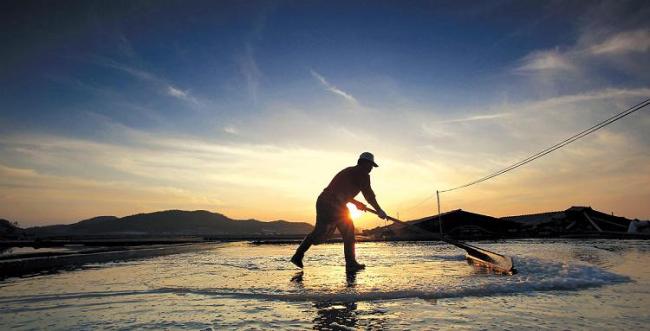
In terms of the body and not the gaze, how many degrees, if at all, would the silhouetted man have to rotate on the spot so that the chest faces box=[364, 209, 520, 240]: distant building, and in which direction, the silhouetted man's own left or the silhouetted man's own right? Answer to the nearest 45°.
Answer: approximately 45° to the silhouetted man's own left

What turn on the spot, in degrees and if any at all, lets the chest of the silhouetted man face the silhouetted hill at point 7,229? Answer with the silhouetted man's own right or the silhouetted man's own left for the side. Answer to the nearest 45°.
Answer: approximately 135° to the silhouetted man's own left

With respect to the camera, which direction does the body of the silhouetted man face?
to the viewer's right

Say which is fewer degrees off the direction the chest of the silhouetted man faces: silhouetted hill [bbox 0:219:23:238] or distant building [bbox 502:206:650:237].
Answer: the distant building

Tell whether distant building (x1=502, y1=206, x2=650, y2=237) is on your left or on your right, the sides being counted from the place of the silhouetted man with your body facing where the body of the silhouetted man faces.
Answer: on your left
